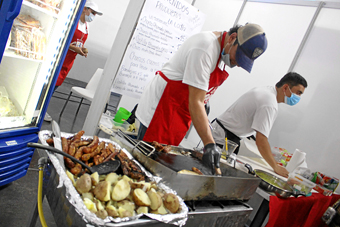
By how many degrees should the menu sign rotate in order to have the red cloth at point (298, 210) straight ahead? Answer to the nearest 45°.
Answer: approximately 45° to its left

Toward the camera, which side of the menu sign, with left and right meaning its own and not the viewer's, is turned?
front

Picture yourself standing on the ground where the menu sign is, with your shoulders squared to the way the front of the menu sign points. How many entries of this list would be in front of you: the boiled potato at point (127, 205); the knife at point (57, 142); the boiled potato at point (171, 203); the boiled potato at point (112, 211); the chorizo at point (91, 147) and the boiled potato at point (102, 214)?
6

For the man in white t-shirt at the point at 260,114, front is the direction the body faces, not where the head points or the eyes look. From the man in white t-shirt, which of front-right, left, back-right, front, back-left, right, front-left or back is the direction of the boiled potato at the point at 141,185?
right

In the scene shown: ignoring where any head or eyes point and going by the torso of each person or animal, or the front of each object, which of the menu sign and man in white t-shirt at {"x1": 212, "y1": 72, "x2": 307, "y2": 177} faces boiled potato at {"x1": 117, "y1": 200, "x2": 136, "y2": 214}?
the menu sign

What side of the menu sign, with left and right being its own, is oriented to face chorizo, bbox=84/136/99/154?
front

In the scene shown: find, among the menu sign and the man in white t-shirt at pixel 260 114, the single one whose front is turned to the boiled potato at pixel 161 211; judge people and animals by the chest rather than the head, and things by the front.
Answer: the menu sign

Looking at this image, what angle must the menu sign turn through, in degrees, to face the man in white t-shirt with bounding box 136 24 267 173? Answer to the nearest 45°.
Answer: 0° — it already faces them

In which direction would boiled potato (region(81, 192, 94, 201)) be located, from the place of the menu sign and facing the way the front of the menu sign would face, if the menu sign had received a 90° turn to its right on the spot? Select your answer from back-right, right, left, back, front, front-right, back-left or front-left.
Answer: left

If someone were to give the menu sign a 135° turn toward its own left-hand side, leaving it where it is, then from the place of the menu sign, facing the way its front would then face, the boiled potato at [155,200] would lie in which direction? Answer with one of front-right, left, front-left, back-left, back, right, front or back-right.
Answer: back-right

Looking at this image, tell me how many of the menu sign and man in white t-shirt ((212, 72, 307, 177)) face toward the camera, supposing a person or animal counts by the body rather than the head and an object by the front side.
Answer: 1

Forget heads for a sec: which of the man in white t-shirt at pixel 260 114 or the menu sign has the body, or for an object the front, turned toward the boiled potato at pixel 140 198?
the menu sign
